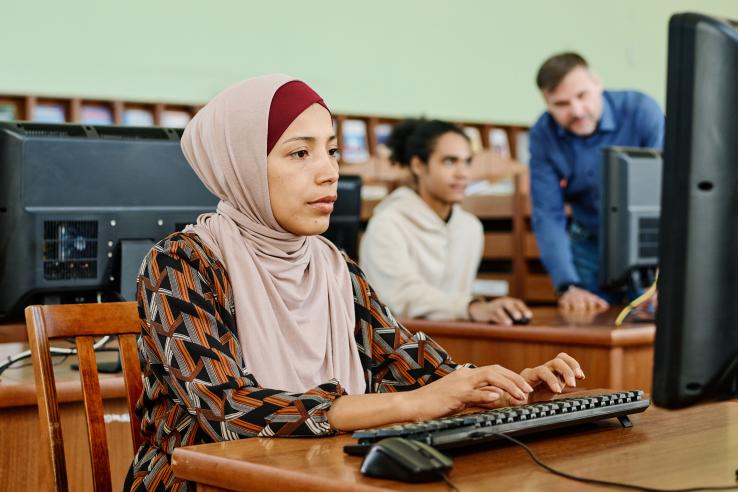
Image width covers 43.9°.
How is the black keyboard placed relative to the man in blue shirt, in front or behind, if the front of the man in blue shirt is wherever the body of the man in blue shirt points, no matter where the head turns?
in front

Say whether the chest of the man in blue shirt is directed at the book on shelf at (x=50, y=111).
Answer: no

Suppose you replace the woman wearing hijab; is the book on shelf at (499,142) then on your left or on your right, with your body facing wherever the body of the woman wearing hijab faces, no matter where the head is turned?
on your left

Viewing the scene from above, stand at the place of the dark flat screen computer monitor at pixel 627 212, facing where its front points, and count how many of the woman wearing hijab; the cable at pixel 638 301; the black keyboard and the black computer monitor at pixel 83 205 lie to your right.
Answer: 0

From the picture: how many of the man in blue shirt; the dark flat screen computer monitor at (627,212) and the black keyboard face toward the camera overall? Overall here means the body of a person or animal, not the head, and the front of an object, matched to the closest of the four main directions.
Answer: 1

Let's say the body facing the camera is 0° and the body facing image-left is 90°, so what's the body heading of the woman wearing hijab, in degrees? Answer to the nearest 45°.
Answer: approximately 315°

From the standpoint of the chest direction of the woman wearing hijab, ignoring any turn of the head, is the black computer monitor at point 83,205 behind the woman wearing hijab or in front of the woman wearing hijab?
behind

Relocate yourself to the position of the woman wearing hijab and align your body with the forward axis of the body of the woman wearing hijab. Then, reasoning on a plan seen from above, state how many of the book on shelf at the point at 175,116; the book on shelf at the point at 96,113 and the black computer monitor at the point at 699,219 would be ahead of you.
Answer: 1

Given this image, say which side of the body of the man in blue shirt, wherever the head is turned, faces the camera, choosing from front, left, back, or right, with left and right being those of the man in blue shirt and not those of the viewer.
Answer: front

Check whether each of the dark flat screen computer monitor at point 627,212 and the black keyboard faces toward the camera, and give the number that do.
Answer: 0

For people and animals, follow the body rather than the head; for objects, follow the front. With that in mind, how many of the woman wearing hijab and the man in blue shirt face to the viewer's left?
0

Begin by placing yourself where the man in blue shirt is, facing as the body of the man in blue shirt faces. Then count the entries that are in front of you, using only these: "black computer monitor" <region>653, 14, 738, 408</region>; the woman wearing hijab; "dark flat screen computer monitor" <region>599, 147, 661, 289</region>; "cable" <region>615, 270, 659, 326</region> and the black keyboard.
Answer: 5
